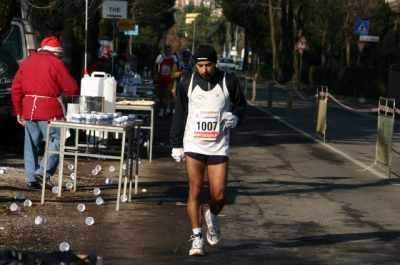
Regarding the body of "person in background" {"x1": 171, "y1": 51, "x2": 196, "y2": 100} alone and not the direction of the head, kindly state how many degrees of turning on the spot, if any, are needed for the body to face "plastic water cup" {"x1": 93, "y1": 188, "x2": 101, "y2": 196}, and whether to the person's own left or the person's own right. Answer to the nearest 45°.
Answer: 0° — they already face it

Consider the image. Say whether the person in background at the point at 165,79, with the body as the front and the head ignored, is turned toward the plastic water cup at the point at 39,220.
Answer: yes

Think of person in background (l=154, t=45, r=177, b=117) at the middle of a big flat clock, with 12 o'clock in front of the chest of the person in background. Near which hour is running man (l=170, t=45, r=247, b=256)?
The running man is roughly at 12 o'clock from the person in background.

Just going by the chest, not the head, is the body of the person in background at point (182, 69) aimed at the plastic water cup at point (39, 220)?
yes

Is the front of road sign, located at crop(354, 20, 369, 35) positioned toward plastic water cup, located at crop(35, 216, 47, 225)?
yes
